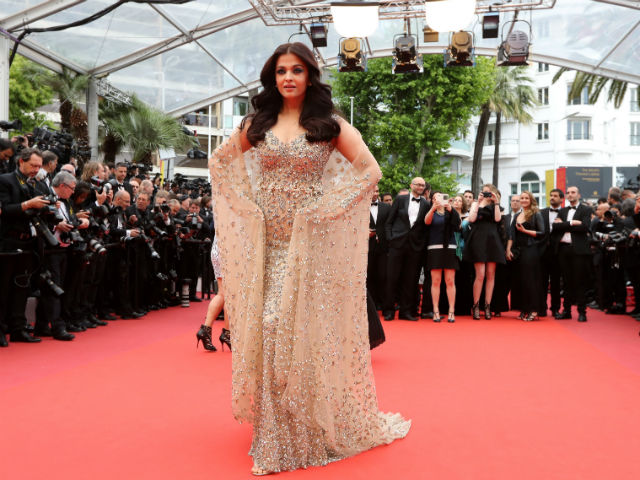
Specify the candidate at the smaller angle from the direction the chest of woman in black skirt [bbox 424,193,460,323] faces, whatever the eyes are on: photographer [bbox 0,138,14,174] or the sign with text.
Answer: the photographer

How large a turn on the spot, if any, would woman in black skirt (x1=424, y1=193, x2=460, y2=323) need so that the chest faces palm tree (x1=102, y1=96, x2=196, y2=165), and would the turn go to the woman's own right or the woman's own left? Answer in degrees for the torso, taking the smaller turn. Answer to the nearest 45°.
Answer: approximately 135° to the woman's own right

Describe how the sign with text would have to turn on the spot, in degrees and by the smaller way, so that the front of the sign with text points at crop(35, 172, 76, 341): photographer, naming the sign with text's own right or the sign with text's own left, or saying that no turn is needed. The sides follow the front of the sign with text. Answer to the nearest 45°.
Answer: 0° — it already faces them

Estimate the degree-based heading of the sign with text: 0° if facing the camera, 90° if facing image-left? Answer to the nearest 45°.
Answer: approximately 0°

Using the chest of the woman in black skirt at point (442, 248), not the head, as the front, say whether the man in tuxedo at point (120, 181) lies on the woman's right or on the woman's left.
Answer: on the woman's right

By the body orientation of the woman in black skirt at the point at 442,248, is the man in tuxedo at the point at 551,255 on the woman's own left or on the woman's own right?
on the woman's own left

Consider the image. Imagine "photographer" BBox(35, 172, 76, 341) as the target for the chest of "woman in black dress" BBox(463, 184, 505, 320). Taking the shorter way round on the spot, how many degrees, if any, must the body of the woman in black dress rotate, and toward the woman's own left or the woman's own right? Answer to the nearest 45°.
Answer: approximately 45° to the woman's own right
